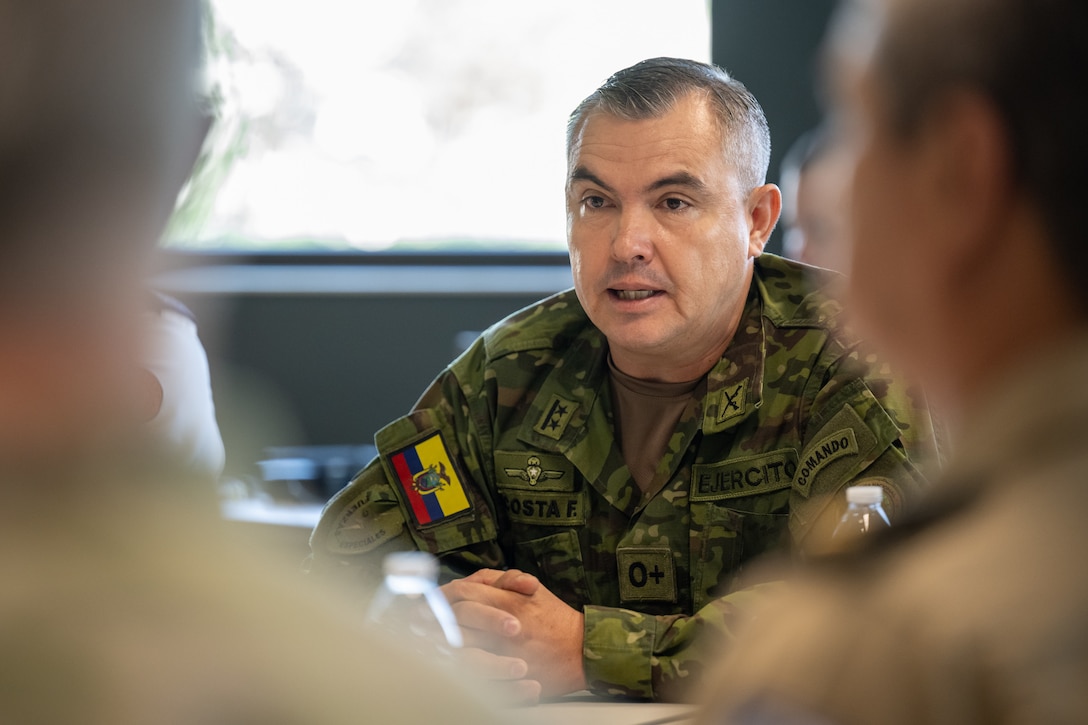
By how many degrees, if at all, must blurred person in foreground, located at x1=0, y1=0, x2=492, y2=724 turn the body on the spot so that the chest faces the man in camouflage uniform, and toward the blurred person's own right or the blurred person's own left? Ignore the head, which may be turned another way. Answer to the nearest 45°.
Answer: approximately 45° to the blurred person's own right

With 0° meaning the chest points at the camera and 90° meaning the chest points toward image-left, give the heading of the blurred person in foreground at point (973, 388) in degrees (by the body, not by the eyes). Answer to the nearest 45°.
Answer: approximately 135°

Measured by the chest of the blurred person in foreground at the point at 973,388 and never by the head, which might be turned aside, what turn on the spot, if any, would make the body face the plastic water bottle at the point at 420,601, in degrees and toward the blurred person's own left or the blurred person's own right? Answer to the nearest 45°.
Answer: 0° — they already face it

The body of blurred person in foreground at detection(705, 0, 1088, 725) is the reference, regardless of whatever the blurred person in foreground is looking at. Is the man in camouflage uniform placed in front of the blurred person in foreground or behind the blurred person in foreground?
in front

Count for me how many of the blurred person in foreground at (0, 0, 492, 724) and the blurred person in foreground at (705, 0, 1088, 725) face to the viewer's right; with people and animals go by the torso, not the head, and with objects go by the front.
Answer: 0

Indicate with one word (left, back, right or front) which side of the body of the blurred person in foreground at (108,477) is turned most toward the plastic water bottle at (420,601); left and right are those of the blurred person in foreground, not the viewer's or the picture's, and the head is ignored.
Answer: front

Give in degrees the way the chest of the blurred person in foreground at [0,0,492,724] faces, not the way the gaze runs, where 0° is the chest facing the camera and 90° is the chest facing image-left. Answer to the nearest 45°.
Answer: approximately 180°

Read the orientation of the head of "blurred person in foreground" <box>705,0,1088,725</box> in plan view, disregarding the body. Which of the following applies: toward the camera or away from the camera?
away from the camera
